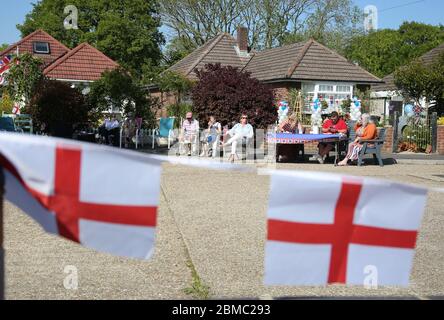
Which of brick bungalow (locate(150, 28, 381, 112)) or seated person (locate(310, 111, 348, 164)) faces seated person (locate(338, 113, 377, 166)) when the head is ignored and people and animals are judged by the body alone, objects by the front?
the brick bungalow

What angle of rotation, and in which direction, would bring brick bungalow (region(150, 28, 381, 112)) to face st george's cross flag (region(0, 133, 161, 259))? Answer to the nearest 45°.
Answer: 0° — it already faces it

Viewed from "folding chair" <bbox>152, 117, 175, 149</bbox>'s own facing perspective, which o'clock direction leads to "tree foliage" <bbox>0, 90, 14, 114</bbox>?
The tree foliage is roughly at 3 o'clock from the folding chair.

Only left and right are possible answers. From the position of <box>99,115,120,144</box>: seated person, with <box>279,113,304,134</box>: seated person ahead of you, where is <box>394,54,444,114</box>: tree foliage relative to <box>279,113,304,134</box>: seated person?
left

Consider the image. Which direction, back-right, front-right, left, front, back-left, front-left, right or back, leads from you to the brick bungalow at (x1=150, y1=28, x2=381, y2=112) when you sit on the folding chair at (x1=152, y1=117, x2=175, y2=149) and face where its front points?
back

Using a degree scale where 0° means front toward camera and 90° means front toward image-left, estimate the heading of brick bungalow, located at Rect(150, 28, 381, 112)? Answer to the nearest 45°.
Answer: approximately 0°

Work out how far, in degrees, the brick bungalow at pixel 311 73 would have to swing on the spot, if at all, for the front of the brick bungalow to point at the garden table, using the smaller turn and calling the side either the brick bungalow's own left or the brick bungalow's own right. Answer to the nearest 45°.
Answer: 0° — it already faces it

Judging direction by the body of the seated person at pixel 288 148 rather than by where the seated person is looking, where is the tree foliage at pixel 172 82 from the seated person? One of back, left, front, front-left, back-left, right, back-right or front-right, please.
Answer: back-right

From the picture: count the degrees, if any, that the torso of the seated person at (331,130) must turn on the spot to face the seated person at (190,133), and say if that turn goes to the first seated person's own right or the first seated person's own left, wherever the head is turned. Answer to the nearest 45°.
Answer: approximately 45° to the first seated person's own right

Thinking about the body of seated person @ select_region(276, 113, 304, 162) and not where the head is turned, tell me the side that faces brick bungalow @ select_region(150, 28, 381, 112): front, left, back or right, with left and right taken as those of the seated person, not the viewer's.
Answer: back

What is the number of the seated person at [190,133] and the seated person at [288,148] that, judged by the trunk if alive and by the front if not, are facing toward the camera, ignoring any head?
2

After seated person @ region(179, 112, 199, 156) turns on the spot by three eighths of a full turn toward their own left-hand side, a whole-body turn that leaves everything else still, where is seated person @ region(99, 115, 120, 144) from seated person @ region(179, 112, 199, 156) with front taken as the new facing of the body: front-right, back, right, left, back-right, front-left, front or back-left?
left

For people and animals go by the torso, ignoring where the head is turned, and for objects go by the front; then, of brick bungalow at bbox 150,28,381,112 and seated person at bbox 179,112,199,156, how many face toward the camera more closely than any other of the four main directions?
2

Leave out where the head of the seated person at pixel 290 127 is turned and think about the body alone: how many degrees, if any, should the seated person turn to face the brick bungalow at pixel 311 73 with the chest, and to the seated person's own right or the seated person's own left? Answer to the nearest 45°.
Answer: approximately 180°

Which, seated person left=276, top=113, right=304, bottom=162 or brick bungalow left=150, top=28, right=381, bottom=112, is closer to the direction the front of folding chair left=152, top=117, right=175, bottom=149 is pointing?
the seated person
